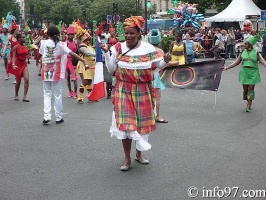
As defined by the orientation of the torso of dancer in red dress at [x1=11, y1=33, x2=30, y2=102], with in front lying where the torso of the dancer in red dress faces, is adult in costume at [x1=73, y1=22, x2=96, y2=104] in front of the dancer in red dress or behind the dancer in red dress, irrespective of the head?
in front

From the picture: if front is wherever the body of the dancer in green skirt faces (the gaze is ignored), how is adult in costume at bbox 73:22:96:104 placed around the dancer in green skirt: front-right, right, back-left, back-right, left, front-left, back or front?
right

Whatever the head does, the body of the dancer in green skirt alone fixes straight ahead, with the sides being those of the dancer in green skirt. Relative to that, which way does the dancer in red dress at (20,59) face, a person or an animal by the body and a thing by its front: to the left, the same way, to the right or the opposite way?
to the left

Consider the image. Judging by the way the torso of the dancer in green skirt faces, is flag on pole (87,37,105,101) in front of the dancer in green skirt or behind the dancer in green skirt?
in front

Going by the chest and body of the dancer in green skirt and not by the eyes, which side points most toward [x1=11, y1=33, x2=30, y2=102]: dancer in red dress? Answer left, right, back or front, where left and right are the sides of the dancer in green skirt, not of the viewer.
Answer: right

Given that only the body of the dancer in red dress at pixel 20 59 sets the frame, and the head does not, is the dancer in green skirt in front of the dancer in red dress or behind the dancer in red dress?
in front

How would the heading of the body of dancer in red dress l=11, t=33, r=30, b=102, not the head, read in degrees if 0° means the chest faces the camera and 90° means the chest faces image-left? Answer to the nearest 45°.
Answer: approximately 315°

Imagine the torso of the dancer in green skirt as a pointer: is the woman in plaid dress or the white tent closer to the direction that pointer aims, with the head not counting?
the woman in plaid dress

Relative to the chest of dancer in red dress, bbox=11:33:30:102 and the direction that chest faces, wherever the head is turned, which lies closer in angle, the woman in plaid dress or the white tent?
the woman in plaid dress

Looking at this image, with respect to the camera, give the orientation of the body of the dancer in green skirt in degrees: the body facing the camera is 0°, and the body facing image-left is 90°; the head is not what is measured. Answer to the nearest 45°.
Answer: approximately 0°

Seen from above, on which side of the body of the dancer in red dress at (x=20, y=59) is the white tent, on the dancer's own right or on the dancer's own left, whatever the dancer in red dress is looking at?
on the dancer's own left
